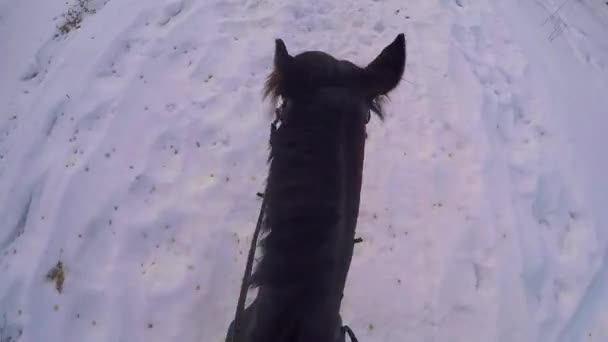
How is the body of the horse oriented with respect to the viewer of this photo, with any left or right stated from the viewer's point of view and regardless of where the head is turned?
facing away from the viewer
